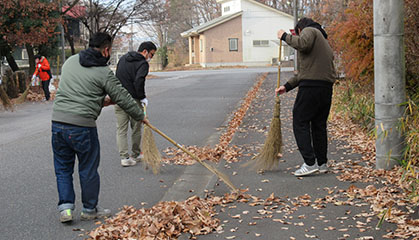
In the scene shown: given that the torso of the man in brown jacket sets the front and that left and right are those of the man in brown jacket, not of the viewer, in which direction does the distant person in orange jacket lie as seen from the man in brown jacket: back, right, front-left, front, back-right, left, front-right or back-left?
front-right

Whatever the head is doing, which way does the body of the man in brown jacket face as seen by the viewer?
to the viewer's left

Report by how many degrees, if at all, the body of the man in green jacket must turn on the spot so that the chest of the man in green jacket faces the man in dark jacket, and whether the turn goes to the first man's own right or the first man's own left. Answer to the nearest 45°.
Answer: approximately 45° to the first man's own left

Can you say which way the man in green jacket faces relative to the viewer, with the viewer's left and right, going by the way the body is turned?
facing away from the viewer and to the right of the viewer

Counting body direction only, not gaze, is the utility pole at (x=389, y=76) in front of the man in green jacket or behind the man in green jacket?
in front

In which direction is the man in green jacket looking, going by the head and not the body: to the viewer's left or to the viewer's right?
to the viewer's right

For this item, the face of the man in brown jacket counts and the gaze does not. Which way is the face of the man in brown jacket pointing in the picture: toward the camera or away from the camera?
away from the camera

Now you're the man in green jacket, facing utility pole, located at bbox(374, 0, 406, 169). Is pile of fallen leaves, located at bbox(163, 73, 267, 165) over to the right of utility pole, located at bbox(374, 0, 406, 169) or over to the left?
left

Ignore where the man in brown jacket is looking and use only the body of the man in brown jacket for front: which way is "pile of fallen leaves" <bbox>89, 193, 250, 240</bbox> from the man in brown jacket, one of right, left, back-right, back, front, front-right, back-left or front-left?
front-left

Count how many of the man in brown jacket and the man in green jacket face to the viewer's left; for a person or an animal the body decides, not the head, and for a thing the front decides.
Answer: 1
